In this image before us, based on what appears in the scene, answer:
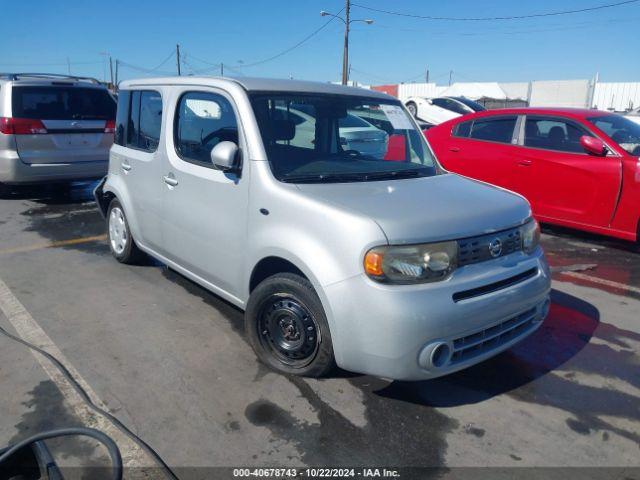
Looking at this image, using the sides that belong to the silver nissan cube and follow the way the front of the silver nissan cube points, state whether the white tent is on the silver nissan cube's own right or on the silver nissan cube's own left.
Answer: on the silver nissan cube's own left

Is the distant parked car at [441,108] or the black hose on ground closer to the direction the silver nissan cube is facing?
the black hose on ground

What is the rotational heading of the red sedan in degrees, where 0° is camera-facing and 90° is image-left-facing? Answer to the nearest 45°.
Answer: approximately 315°

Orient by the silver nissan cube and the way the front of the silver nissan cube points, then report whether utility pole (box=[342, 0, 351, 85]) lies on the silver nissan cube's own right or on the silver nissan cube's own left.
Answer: on the silver nissan cube's own left

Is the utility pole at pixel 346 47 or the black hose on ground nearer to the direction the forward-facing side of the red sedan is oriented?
the black hose on ground

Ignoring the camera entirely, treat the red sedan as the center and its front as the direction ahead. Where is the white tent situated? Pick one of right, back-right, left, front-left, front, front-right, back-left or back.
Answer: back-left

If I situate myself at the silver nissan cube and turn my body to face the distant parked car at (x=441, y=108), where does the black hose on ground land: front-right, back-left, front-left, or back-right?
back-left

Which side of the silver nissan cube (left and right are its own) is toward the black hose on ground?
right

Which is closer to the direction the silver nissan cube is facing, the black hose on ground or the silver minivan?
the black hose on ground

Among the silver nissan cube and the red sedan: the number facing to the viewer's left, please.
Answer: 0

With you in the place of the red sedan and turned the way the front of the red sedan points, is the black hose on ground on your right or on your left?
on your right
